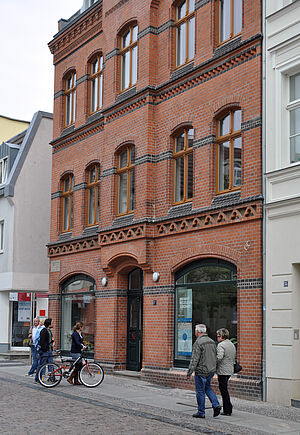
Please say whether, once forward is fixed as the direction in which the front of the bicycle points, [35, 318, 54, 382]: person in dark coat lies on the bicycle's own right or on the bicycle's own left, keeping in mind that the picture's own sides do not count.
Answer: on the bicycle's own left

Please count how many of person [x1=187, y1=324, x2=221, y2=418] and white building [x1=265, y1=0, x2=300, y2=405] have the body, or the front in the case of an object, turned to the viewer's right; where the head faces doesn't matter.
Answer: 0

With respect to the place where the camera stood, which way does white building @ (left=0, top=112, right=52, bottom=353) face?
facing the viewer and to the left of the viewer

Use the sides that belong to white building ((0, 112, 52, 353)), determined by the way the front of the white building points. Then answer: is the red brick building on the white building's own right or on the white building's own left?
on the white building's own left

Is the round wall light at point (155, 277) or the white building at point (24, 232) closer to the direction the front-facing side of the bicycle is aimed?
the round wall light

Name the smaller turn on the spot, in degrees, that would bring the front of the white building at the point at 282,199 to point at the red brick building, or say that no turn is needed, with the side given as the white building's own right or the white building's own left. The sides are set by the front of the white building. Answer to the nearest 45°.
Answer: approximately 90° to the white building's own right

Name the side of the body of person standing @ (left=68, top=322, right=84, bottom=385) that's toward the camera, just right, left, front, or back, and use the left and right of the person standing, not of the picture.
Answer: right

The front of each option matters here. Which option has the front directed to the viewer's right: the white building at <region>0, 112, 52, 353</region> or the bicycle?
the bicycle

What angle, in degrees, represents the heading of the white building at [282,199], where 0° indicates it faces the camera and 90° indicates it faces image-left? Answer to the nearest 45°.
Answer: approximately 45°

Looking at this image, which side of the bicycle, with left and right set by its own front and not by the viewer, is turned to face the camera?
right

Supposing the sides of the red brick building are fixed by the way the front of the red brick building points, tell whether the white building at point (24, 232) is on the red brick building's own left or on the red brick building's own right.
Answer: on the red brick building's own right

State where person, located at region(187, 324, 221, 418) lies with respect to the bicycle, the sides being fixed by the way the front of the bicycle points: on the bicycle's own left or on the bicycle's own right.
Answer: on the bicycle's own right

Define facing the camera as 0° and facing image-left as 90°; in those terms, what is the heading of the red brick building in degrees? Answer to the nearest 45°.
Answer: approximately 45°
